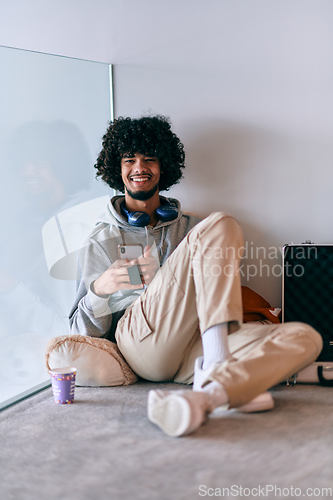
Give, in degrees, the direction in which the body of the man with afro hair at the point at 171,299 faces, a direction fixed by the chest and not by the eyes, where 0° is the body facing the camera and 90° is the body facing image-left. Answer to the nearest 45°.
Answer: approximately 315°

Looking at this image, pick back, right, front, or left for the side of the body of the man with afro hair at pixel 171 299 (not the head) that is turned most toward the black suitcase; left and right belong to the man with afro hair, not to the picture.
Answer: left

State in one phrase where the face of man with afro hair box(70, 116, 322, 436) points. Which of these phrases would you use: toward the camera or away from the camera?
toward the camera
